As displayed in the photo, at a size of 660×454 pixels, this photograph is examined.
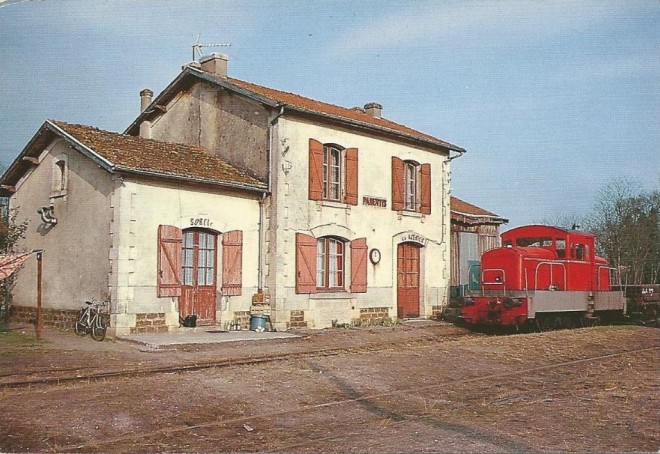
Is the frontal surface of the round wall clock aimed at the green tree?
no

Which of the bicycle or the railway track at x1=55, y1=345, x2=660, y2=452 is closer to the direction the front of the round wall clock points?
the railway track

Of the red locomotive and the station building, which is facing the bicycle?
the red locomotive

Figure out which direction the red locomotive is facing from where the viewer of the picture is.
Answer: facing the viewer and to the left of the viewer

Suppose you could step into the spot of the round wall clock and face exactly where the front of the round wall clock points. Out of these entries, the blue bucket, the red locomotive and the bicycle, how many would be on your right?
2

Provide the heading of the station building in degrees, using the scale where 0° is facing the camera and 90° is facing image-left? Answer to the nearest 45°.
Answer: approximately 315°

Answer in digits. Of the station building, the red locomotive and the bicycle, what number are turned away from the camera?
0

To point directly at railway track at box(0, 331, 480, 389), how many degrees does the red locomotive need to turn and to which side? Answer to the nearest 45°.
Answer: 0° — it already faces it

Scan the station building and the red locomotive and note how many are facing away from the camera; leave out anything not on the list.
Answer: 0

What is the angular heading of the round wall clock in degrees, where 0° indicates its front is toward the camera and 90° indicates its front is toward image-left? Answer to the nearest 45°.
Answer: approximately 315°

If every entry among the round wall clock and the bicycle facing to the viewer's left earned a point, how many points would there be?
0

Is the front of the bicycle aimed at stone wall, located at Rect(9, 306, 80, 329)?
no

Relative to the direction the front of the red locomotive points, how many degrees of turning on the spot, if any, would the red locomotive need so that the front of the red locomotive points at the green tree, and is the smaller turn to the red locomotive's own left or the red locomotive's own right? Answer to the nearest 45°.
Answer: approximately 45° to the red locomotive's own right

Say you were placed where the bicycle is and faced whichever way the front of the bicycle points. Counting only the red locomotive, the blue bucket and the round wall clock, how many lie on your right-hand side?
0

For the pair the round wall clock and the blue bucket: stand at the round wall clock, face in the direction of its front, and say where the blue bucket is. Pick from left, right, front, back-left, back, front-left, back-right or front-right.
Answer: right

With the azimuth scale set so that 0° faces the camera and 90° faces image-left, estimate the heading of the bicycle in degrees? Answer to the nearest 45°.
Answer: approximately 315°

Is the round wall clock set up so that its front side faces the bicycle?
no

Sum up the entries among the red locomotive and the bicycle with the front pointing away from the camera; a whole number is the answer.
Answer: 0

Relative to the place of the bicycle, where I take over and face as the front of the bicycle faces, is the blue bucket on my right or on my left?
on my left

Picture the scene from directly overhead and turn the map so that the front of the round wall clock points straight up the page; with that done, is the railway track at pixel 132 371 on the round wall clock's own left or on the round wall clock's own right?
on the round wall clock's own right

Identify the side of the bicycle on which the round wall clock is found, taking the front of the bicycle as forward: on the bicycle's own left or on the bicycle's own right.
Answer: on the bicycle's own left
